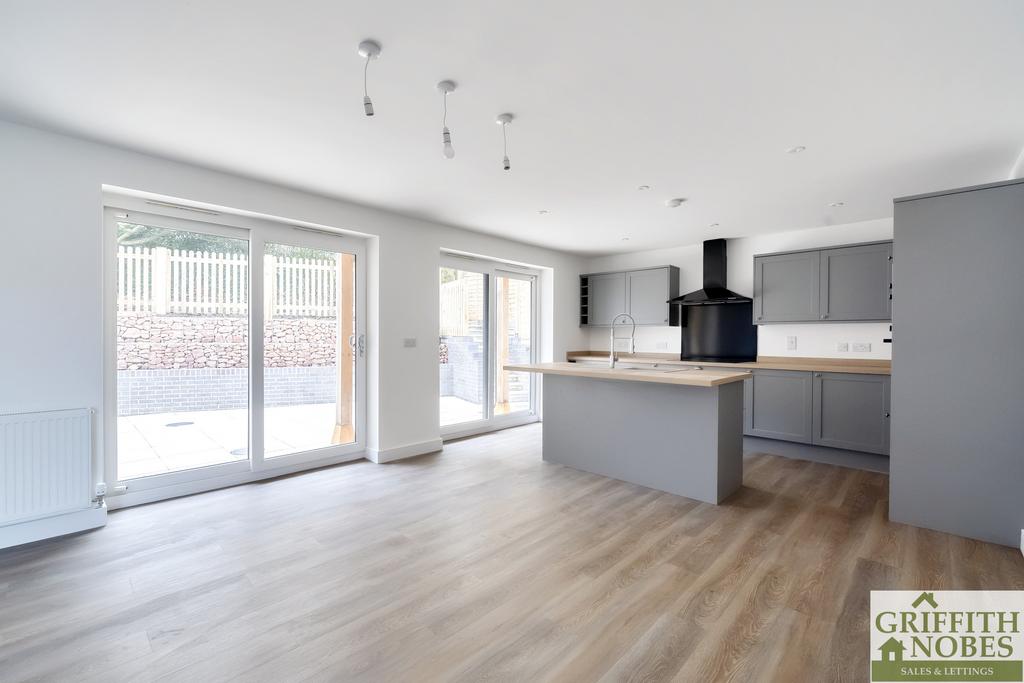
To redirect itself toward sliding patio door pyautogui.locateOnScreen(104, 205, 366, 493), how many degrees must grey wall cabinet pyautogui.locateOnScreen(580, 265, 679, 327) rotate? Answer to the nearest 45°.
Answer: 0° — it already faces it

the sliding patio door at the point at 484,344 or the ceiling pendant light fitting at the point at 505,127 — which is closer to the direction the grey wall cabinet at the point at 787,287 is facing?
the ceiling pendant light fitting

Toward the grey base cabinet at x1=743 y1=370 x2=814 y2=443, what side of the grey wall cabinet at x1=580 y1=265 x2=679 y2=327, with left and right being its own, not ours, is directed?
left

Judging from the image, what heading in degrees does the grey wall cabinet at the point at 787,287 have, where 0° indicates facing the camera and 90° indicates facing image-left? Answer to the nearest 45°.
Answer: approximately 0°

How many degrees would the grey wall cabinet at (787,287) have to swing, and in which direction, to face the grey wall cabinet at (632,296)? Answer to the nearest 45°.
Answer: approximately 90° to its right

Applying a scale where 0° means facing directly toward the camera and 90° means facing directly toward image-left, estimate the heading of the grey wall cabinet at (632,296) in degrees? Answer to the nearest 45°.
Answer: approximately 45°

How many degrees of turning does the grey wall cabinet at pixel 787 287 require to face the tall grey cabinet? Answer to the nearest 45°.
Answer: approximately 45° to its left

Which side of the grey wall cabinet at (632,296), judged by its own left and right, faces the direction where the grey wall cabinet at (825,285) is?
left

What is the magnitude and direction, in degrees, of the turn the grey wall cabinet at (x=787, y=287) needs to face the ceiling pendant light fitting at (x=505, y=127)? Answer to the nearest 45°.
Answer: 0° — it already faces it

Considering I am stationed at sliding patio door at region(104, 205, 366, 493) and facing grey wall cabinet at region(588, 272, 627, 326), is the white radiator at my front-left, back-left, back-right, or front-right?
back-right
